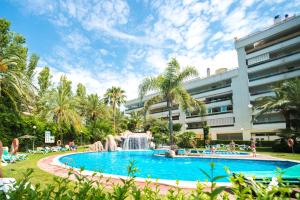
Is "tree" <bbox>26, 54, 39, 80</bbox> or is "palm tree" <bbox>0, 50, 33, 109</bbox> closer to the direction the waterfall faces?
the palm tree

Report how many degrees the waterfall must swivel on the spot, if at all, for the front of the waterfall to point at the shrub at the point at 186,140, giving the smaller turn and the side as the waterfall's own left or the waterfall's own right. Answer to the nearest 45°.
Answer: approximately 45° to the waterfall's own left

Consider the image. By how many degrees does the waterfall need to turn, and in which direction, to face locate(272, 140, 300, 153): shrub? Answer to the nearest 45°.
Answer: approximately 45° to its left

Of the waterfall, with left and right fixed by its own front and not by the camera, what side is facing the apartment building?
left

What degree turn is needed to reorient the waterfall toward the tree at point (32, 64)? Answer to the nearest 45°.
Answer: approximately 90° to its right

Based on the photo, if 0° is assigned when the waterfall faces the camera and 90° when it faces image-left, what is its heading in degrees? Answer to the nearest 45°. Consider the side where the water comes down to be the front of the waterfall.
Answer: approximately 0°

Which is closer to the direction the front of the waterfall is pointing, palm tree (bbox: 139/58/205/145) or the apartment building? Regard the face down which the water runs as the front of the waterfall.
the palm tree

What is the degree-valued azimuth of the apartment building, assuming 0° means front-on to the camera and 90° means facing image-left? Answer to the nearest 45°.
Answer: approximately 45°

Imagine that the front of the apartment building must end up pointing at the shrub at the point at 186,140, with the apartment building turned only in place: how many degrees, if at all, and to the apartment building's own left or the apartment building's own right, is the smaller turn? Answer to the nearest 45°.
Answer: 0° — it already faces it

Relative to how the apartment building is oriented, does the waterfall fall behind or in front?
in front

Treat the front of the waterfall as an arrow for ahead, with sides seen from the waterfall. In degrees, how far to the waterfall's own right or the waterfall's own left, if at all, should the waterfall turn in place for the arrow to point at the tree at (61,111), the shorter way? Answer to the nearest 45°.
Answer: approximately 90° to the waterfall's own right

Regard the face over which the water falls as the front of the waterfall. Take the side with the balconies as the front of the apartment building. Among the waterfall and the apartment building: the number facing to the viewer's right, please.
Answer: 0
